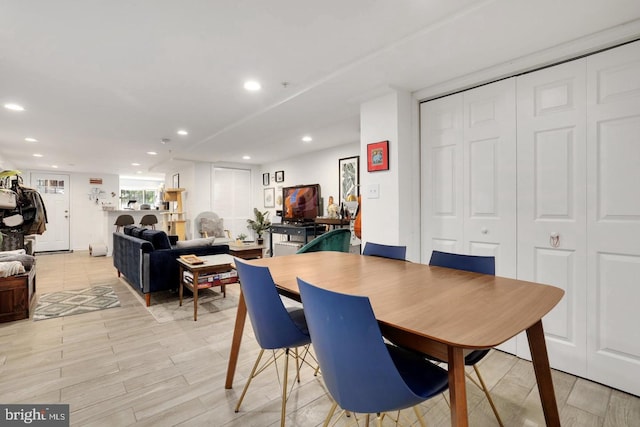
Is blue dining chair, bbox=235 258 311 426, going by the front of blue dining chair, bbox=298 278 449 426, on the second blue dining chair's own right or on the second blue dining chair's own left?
on the second blue dining chair's own left

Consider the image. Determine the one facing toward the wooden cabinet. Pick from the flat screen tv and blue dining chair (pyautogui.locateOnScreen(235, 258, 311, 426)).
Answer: the flat screen tv

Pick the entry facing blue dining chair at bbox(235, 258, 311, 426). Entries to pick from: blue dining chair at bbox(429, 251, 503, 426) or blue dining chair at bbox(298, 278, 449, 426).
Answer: blue dining chair at bbox(429, 251, 503, 426)

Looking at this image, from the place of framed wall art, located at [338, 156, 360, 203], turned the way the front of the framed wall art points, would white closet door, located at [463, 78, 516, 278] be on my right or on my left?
on my left

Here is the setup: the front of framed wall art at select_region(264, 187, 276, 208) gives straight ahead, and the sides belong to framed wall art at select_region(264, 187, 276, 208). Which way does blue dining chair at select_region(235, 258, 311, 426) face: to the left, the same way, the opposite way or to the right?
the opposite way
